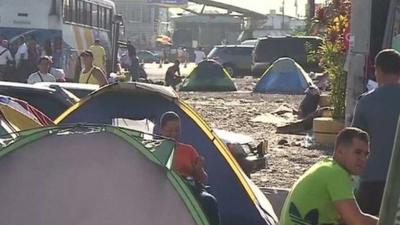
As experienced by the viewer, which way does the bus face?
facing away from the viewer and to the right of the viewer
